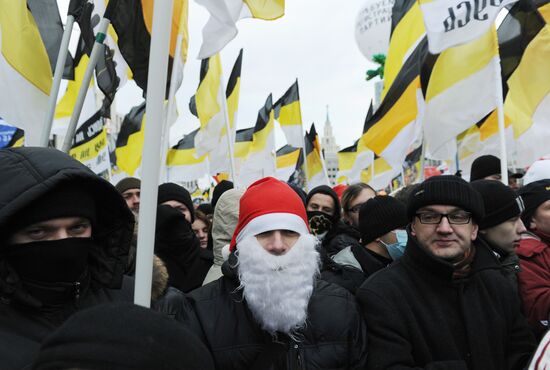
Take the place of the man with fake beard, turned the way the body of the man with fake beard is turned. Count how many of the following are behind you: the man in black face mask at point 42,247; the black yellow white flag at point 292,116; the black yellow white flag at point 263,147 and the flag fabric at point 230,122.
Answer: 3

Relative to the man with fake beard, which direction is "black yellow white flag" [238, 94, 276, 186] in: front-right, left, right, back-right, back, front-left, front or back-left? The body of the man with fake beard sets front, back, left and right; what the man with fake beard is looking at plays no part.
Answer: back

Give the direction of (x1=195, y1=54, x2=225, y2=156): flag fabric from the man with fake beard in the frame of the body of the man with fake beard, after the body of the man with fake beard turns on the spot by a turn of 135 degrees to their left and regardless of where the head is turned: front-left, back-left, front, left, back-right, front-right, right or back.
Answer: front-left

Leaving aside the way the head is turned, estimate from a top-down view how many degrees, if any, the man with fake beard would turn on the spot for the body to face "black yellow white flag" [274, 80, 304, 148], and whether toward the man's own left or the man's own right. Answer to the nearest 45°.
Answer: approximately 180°

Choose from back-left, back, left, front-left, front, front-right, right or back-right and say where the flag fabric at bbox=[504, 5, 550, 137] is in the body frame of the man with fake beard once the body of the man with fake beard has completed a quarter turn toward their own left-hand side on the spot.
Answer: front-left

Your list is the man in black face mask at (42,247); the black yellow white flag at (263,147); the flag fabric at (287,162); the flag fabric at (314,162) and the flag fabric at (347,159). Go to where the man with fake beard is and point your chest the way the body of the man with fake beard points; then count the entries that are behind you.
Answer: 4

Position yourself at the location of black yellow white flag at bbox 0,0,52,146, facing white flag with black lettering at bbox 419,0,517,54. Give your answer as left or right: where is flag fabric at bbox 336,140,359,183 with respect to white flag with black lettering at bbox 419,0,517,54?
left

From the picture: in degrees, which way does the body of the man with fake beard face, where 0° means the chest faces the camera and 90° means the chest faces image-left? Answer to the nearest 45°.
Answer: approximately 0°

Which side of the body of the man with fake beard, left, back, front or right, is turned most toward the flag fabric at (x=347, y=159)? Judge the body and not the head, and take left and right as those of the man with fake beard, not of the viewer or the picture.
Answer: back

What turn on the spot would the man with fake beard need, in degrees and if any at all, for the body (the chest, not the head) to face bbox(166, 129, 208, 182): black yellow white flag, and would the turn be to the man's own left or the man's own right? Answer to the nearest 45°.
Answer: approximately 180°

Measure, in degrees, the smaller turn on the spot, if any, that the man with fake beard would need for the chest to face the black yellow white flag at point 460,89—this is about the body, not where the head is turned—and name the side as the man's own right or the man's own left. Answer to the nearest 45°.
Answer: approximately 135° to the man's own left

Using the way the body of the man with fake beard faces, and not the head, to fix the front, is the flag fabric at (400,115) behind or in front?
behind

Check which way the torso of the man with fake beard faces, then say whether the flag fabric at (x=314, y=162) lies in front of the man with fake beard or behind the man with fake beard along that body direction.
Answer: behind

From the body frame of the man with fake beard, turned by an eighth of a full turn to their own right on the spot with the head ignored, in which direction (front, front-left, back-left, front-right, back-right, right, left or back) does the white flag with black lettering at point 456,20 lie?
back
